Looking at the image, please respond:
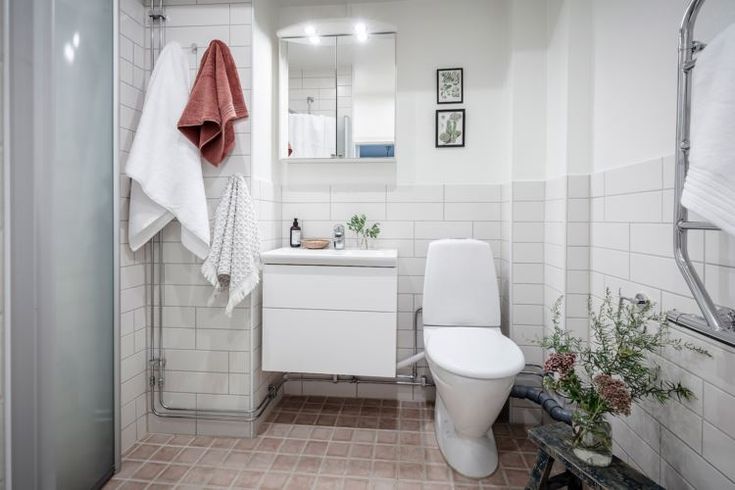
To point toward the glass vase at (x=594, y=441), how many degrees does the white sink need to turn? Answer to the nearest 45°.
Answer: approximately 45° to its left

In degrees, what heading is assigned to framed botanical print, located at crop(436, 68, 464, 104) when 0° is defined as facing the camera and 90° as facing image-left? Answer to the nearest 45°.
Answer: approximately 0°

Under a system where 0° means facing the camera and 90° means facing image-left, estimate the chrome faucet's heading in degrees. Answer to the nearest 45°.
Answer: approximately 0°
